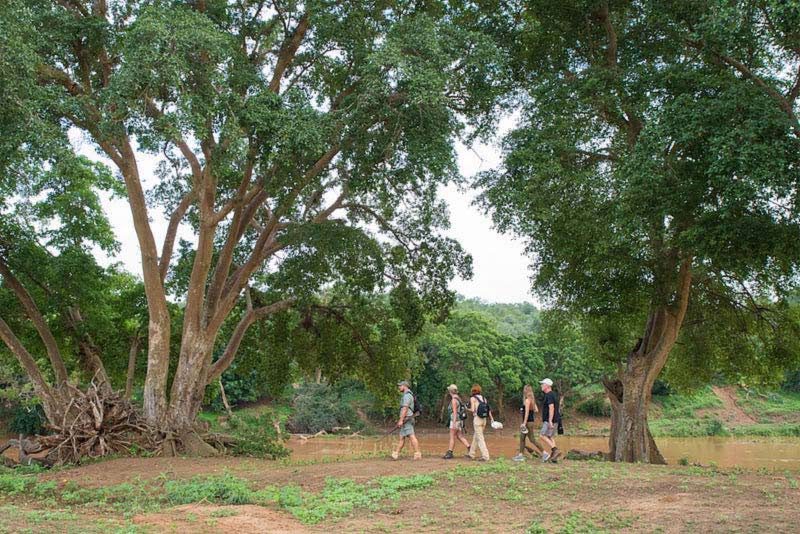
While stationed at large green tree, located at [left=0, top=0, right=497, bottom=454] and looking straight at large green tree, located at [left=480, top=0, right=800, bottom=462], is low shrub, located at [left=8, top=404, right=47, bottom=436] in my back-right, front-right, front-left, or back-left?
back-left

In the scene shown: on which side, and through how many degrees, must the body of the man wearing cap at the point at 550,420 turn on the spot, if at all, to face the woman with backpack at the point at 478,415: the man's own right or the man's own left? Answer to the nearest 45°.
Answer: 0° — they already face them

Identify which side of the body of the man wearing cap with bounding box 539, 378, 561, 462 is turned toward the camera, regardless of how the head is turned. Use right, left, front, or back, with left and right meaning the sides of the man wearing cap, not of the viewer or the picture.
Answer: left

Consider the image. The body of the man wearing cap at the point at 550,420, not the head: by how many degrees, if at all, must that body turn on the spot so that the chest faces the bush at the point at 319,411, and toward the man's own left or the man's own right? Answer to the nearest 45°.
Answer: approximately 45° to the man's own right

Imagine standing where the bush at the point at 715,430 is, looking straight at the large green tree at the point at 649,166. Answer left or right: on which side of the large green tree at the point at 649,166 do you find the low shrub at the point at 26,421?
right

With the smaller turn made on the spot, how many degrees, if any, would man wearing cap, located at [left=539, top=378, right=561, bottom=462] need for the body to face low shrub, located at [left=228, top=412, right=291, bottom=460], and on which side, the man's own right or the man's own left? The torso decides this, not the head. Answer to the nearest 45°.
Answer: approximately 45° to the man's own right

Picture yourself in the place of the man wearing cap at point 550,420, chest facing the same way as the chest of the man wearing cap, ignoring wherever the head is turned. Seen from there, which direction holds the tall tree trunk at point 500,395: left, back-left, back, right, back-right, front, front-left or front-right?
right

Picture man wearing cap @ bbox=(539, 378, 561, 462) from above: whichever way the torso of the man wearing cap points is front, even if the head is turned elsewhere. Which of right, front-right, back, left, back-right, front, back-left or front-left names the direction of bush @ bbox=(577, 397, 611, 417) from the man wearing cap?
right

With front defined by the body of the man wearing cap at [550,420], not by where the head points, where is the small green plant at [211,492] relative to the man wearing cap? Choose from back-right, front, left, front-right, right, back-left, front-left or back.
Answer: front-left

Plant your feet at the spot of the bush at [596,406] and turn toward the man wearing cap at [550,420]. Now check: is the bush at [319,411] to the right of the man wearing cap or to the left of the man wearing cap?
right

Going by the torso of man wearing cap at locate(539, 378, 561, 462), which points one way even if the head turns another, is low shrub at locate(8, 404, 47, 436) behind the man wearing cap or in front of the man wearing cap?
in front
